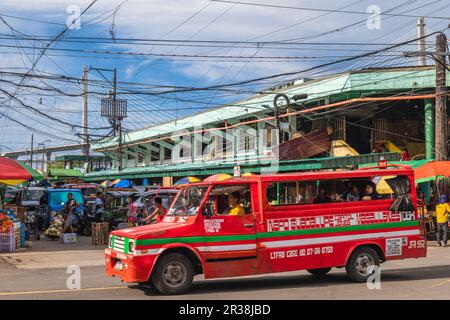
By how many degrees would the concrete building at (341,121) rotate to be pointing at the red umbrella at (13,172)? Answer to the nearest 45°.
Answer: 0° — it already faces it

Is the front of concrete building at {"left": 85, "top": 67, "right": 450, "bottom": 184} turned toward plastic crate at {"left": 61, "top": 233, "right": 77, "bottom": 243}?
yes

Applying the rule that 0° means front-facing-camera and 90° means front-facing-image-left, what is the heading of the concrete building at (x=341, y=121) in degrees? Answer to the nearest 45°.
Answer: approximately 45°

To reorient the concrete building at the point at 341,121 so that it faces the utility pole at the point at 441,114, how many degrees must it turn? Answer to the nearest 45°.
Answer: approximately 45° to its left

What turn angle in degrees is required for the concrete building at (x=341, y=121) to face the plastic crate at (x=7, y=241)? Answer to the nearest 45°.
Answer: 0° — it already faces it

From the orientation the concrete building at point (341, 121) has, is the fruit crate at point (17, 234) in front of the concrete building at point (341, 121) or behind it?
in front

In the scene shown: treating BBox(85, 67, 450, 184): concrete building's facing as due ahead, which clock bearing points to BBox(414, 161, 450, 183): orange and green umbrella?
The orange and green umbrella is roughly at 10 o'clock from the concrete building.

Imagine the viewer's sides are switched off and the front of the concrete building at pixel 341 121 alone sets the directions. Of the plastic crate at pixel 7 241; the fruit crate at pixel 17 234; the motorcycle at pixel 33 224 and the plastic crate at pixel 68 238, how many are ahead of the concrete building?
4

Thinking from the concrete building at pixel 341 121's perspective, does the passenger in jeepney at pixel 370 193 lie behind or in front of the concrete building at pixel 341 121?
in front

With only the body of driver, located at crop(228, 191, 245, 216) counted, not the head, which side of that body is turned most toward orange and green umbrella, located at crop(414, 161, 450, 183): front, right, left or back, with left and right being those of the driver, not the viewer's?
back

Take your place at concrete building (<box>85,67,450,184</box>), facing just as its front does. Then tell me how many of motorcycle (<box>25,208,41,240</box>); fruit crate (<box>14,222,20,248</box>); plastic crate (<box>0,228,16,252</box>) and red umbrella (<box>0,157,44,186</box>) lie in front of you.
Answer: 4
